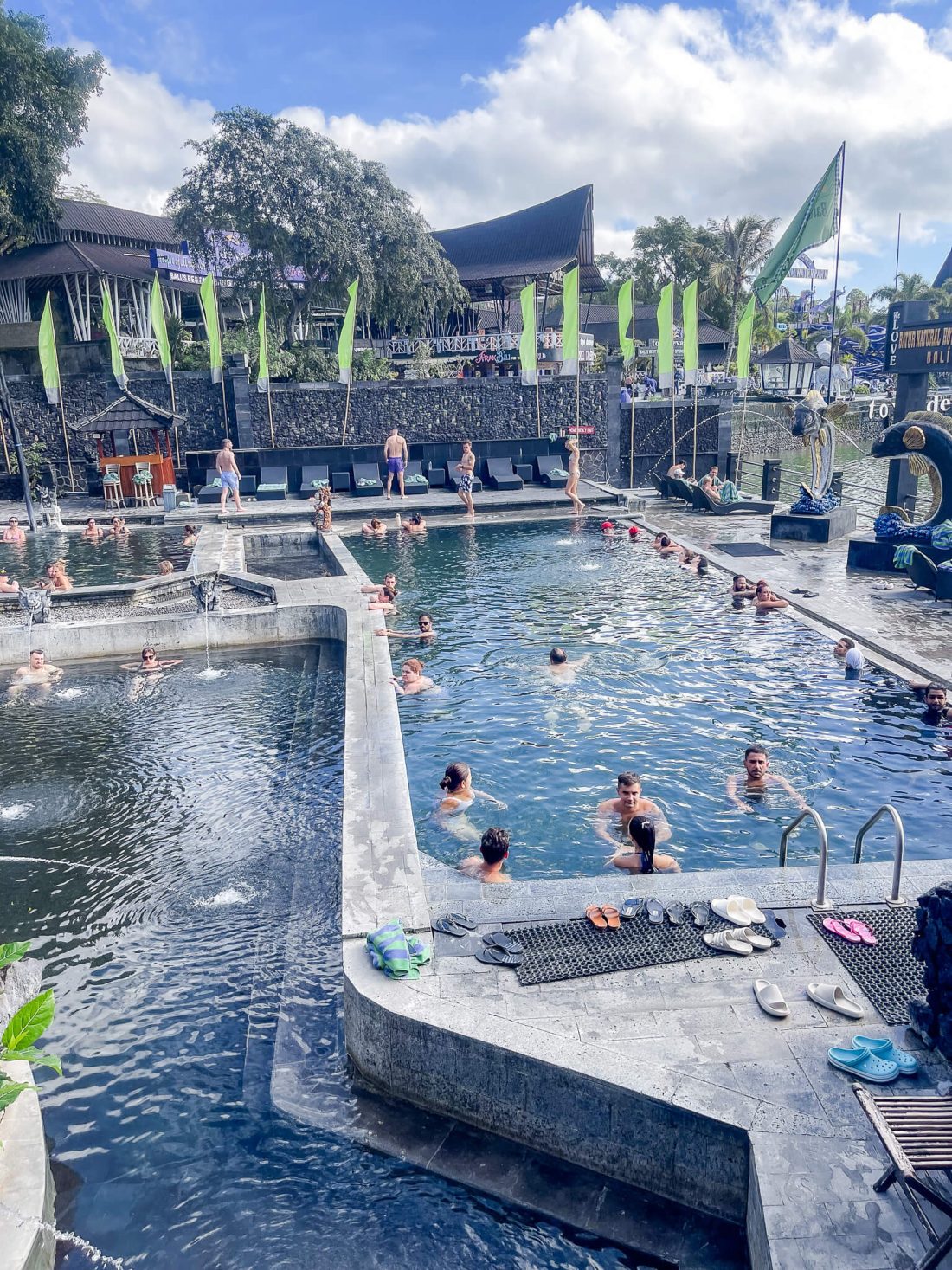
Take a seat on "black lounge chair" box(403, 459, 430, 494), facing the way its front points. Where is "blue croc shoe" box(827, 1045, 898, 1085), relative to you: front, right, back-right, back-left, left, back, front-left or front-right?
front

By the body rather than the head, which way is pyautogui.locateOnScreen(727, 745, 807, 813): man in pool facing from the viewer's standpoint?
toward the camera

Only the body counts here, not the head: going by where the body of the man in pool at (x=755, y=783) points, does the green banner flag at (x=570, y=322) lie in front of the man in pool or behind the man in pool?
behind

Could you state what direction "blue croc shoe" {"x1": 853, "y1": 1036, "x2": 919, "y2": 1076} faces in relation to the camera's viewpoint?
facing the viewer and to the right of the viewer

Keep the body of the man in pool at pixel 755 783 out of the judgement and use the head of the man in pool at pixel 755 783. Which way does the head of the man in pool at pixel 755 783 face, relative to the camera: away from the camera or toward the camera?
toward the camera

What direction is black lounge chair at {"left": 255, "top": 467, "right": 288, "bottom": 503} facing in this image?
toward the camera

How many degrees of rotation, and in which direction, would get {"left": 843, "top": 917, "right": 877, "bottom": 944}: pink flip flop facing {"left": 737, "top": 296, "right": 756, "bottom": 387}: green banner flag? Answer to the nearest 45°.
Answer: approximately 45° to its right

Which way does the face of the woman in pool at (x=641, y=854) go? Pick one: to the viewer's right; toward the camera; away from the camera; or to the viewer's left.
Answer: away from the camera

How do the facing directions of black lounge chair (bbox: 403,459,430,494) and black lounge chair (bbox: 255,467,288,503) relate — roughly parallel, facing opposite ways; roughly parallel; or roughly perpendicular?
roughly parallel

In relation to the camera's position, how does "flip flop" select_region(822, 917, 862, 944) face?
facing away from the viewer and to the left of the viewer

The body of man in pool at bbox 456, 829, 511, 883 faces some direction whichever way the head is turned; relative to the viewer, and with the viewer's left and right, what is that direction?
facing away from the viewer

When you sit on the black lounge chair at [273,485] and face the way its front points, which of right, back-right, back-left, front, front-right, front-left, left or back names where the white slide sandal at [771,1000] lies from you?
front

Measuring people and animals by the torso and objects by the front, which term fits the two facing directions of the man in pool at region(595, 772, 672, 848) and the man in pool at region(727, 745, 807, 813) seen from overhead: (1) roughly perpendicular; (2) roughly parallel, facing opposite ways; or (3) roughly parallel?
roughly parallel

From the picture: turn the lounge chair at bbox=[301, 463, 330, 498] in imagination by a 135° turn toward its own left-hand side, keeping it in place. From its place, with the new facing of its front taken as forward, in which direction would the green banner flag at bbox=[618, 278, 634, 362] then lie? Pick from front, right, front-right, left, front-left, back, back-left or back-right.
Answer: front-right

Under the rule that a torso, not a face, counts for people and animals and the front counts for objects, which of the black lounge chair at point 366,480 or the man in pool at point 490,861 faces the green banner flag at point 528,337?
the man in pool
